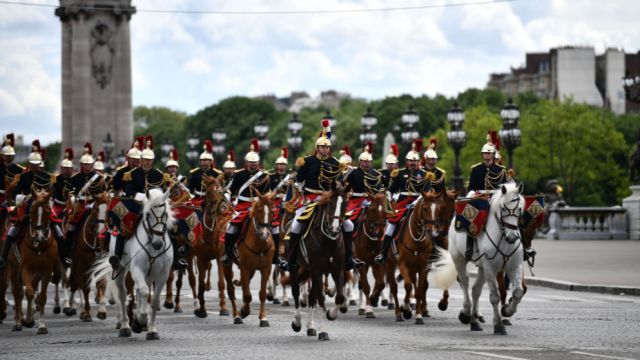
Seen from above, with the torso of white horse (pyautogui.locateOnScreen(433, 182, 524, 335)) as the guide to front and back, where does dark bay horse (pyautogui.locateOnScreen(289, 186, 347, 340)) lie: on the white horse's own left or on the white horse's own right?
on the white horse's own right

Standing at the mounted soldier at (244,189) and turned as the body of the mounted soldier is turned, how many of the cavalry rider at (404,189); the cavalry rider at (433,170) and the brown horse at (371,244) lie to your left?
3

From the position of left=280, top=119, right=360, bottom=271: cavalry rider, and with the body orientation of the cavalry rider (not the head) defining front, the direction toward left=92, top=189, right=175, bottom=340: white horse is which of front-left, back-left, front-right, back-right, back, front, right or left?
right

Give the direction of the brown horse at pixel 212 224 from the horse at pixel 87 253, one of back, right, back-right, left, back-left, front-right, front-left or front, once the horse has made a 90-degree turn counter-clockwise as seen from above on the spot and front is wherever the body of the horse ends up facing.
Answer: front

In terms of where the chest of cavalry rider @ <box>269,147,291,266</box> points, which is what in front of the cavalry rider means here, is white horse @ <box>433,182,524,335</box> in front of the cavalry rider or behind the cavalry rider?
in front

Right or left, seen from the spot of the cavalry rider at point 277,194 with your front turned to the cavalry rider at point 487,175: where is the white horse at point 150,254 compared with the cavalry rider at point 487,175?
right
